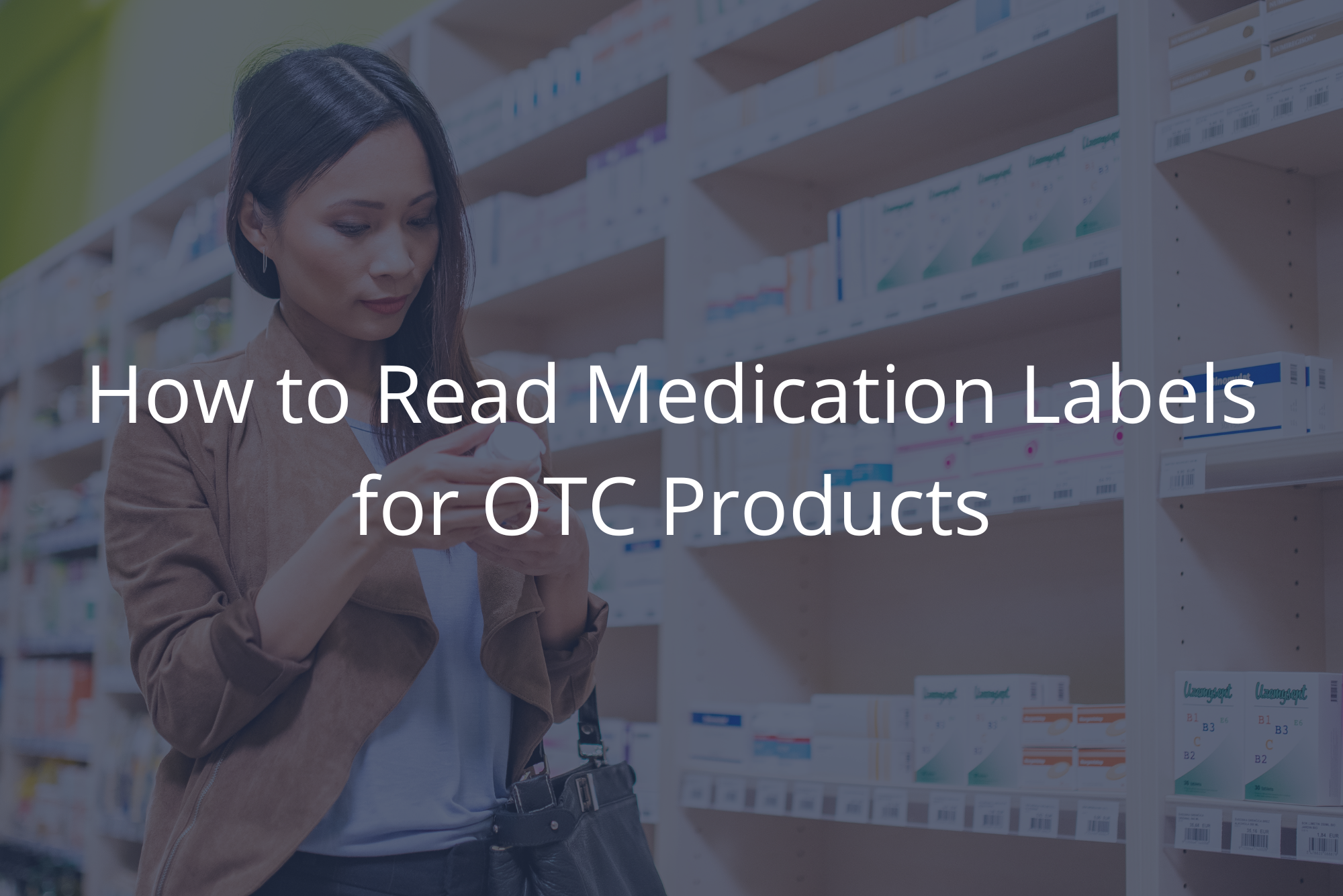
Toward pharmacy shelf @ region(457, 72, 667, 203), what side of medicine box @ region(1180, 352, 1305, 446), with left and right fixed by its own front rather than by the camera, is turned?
right

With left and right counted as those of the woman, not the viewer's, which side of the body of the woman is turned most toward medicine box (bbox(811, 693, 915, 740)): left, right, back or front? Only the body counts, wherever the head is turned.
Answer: left

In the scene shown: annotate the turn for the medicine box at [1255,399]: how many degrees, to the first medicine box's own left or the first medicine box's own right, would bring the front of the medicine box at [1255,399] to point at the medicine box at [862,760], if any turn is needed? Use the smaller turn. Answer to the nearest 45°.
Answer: approximately 90° to the first medicine box's own right

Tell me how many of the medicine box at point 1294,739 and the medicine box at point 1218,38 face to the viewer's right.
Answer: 0

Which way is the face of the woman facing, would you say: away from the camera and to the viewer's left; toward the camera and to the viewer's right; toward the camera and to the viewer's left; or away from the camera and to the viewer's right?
toward the camera and to the viewer's right

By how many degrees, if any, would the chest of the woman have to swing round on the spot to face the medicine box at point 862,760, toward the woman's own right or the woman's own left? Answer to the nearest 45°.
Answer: approximately 90° to the woman's own left

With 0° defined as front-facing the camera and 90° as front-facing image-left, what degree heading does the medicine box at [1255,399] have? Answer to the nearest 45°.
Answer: approximately 45°
